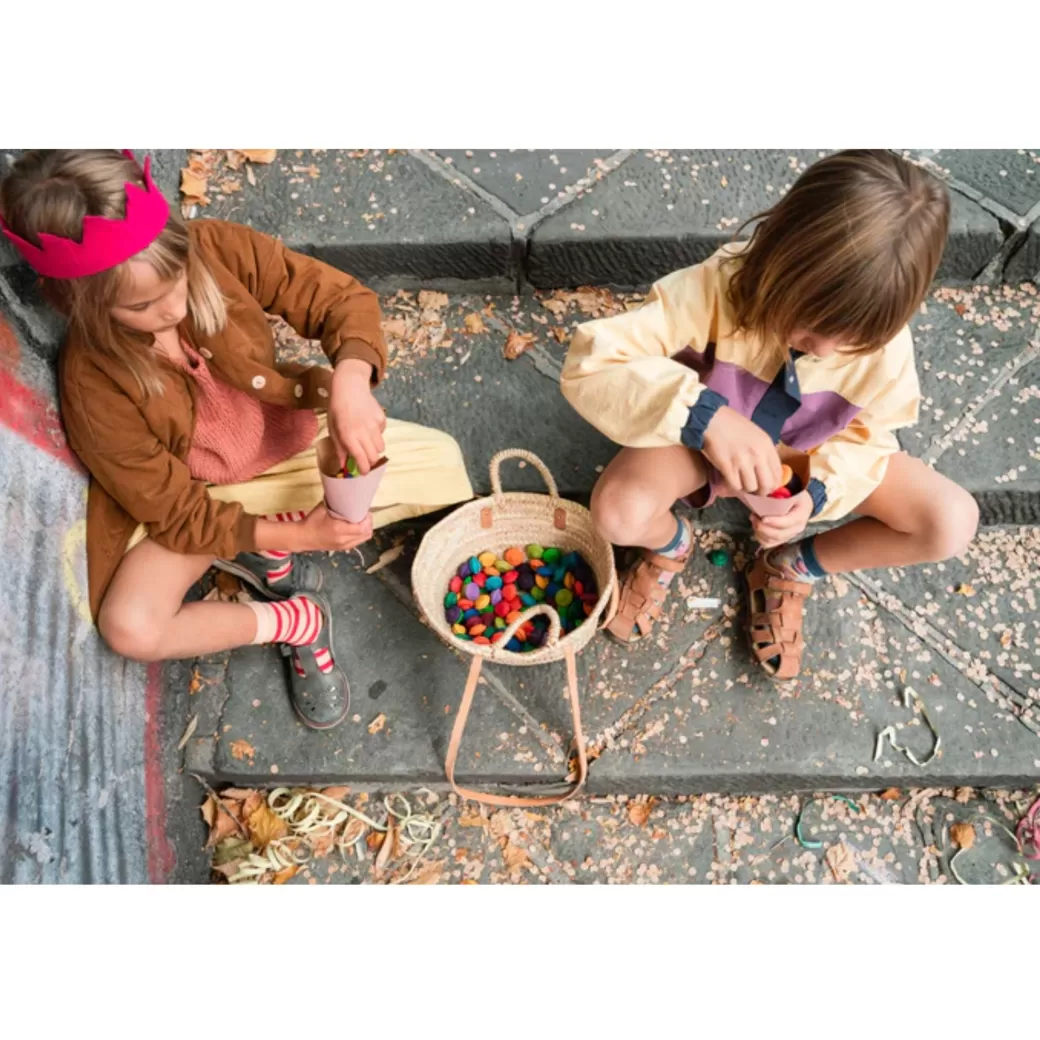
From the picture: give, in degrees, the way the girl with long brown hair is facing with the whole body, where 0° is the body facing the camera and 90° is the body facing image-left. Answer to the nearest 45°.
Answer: approximately 0°
